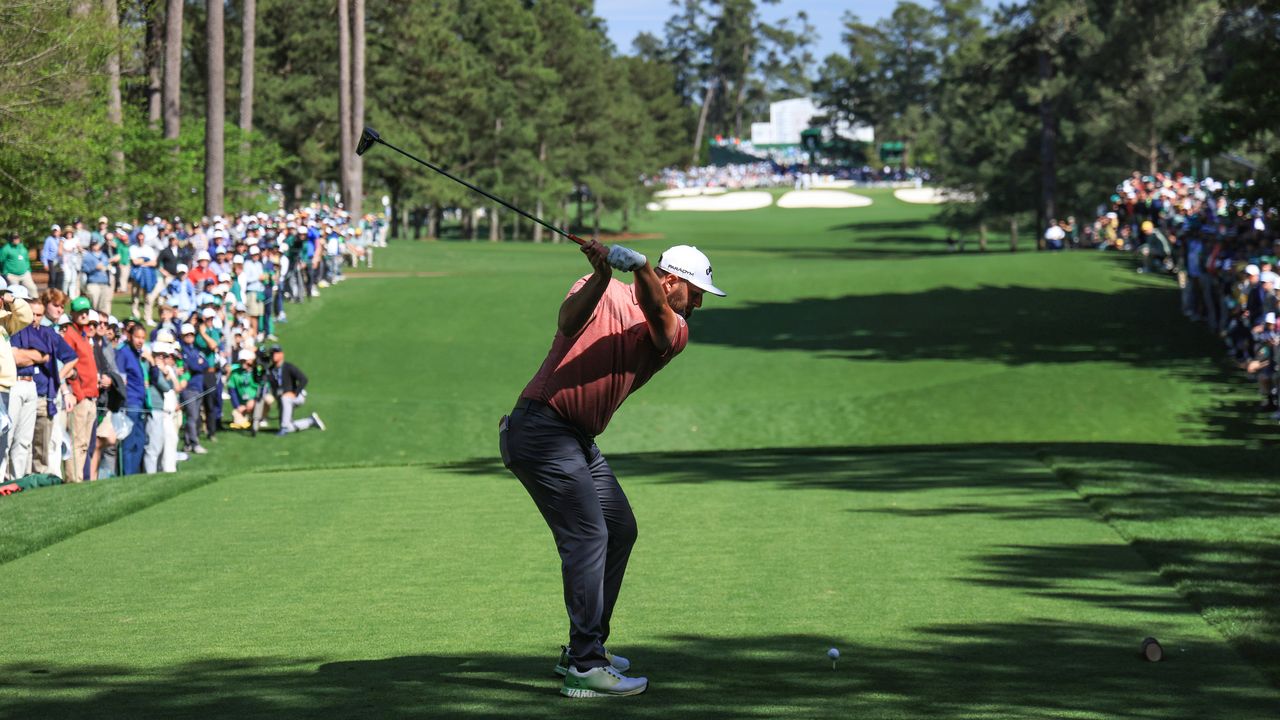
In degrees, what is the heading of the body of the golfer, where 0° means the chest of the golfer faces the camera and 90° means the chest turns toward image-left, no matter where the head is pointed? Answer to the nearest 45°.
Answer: approximately 270°

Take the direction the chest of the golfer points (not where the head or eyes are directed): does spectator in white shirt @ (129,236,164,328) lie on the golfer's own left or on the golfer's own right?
on the golfer's own left

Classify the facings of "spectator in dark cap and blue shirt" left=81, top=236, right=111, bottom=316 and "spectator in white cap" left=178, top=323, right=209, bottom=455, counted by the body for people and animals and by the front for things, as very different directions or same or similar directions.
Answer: same or similar directions

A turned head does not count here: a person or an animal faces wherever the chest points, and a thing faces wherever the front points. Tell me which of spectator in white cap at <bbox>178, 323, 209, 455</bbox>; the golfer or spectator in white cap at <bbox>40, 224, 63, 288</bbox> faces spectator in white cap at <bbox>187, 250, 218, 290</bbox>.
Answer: spectator in white cap at <bbox>40, 224, 63, 288</bbox>

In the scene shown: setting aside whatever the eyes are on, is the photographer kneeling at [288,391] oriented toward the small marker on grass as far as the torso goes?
no

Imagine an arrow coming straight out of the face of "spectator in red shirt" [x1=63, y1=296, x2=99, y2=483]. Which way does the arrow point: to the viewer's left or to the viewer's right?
to the viewer's right

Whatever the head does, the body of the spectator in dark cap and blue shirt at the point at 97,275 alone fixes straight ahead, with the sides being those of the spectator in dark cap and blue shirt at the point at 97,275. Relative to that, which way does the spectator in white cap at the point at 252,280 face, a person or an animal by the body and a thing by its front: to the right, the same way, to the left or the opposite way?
the same way

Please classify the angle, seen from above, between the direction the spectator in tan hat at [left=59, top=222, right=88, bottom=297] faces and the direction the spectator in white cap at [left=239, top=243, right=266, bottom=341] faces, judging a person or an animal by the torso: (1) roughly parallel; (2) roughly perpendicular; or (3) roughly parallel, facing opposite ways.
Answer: roughly parallel

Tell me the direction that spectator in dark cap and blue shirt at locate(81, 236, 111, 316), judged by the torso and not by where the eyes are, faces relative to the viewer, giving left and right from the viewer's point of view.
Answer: facing the viewer and to the right of the viewer

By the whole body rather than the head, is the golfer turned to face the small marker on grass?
yes

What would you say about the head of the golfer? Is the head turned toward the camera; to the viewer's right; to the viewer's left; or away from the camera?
to the viewer's right

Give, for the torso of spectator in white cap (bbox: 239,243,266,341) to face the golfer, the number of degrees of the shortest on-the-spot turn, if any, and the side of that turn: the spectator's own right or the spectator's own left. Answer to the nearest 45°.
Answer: approximately 45° to the spectator's own right

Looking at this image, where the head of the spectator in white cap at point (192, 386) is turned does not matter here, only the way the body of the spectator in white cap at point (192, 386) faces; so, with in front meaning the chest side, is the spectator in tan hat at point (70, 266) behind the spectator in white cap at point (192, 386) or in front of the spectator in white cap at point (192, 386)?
behind

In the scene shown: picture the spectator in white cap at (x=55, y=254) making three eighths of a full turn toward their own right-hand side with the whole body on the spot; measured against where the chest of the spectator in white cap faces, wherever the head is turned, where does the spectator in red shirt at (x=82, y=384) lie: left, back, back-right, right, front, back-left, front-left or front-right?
left

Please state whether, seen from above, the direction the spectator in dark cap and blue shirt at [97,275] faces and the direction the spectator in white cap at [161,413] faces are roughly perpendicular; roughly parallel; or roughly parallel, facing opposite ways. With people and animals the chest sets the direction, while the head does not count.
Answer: roughly parallel

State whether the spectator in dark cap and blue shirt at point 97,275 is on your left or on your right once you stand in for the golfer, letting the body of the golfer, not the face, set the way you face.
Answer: on your left

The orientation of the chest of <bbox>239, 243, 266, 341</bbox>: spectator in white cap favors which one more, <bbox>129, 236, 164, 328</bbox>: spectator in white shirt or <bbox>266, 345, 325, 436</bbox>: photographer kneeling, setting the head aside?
the photographer kneeling

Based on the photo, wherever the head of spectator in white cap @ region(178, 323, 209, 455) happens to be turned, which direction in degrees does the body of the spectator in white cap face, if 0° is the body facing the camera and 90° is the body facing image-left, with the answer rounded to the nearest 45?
approximately 315°
